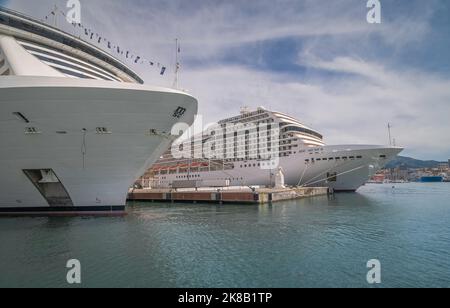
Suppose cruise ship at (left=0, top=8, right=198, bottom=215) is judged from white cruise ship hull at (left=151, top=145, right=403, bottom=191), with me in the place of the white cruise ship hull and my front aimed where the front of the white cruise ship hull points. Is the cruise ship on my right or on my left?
on my right

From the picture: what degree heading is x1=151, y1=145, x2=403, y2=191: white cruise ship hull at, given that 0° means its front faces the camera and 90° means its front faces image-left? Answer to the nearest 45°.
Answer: approximately 315°
